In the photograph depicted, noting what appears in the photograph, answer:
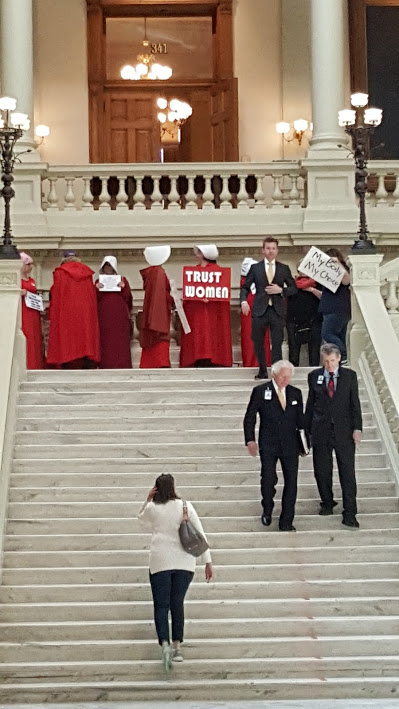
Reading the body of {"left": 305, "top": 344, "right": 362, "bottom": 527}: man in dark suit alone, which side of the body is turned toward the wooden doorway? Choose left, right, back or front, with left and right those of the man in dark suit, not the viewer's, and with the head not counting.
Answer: back

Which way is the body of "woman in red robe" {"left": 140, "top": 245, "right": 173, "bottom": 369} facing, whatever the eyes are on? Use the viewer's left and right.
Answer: facing to the right of the viewer

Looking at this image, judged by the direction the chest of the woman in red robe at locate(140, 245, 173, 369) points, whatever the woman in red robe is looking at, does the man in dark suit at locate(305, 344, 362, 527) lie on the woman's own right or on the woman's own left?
on the woman's own right

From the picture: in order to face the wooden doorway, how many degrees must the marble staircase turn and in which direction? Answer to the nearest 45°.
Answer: approximately 180°

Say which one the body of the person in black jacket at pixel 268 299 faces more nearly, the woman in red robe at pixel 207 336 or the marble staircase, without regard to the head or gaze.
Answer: the marble staircase

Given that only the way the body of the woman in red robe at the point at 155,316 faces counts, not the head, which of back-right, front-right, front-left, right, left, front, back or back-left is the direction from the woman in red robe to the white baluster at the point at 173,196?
left

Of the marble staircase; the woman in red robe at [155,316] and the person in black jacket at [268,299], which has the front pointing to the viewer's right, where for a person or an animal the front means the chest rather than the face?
the woman in red robe

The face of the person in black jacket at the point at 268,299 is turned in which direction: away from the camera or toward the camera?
toward the camera

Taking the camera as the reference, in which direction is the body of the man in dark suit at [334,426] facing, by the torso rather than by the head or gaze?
toward the camera

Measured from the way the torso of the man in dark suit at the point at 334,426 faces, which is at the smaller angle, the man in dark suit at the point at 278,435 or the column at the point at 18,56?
the man in dark suit

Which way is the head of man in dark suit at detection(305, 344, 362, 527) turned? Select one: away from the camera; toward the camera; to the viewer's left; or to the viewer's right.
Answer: toward the camera

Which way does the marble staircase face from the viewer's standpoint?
toward the camera
